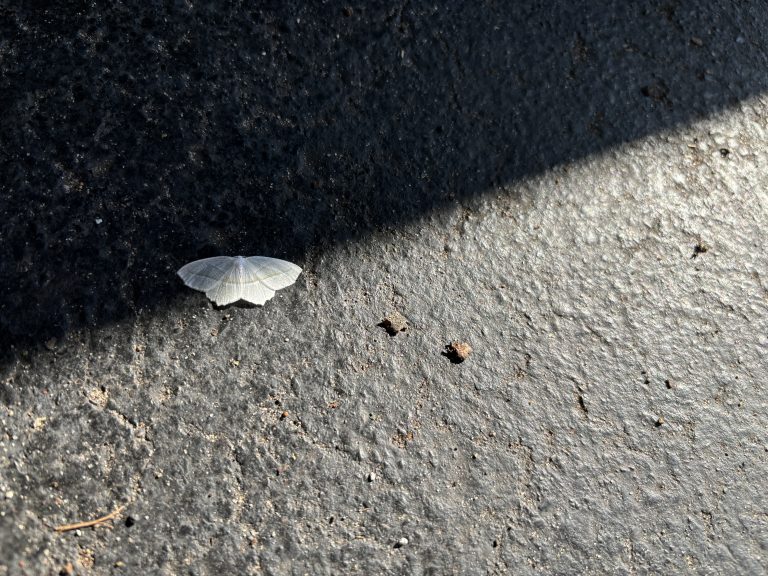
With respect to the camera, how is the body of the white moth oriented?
away from the camera

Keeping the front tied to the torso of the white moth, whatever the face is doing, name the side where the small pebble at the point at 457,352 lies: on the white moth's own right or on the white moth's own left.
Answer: on the white moth's own right
